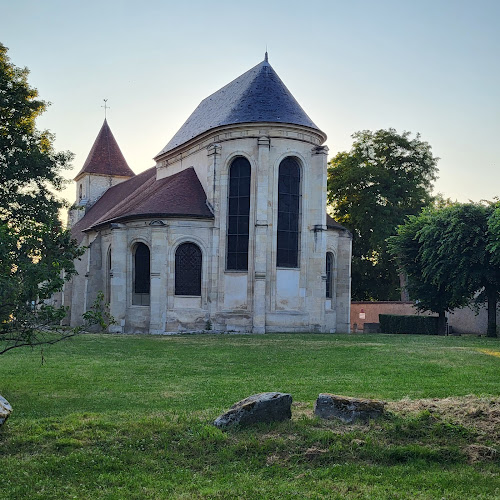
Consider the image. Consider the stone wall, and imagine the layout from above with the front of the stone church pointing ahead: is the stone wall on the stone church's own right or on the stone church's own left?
on the stone church's own right

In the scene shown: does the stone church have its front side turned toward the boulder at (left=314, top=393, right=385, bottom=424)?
no

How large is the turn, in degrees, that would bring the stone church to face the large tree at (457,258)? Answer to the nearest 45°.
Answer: approximately 135° to its right

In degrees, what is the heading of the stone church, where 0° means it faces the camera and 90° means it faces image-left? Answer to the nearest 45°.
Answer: approximately 135°

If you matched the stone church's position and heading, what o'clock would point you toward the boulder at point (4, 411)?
The boulder is roughly at 8 o'clock from the stone church.

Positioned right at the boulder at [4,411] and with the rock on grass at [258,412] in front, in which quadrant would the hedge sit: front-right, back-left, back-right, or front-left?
front-left

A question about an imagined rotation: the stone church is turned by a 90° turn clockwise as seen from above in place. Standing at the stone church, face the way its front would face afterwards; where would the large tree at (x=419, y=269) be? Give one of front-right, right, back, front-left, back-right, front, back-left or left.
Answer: front-right

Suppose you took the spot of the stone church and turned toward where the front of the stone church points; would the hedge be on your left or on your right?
on your right

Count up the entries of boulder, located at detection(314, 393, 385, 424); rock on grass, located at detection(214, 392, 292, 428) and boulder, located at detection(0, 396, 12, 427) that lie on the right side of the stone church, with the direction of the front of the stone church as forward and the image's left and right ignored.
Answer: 0

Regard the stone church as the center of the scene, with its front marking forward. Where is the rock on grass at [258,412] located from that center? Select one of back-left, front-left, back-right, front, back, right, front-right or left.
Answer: back-left
